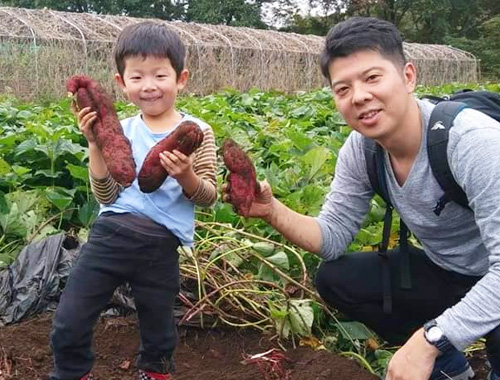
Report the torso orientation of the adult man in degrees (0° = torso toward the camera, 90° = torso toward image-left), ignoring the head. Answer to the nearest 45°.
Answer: approximately 45°

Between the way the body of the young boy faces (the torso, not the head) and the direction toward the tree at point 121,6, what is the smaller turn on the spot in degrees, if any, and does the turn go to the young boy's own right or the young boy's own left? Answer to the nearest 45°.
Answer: approximately 180°

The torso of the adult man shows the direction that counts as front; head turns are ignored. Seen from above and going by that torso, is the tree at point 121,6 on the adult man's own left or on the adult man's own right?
on the adult man's own right

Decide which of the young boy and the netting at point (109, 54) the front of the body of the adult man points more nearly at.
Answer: the young boy

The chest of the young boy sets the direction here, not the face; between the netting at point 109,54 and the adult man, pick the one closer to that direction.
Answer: the adult man

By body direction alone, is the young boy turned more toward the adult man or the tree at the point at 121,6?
the adult man

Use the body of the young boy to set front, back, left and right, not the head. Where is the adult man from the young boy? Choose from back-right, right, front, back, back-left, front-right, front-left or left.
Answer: left

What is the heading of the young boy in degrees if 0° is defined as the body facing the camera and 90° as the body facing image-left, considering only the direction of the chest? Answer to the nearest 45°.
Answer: approximately 0°

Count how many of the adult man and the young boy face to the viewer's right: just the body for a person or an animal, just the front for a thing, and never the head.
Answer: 0

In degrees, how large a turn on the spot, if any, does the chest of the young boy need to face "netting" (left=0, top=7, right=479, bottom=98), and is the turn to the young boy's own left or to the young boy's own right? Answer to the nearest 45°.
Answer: approximately 180°

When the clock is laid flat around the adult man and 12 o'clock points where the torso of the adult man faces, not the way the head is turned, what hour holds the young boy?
The young boy is roughly at 1 o'clock from the adult man.
